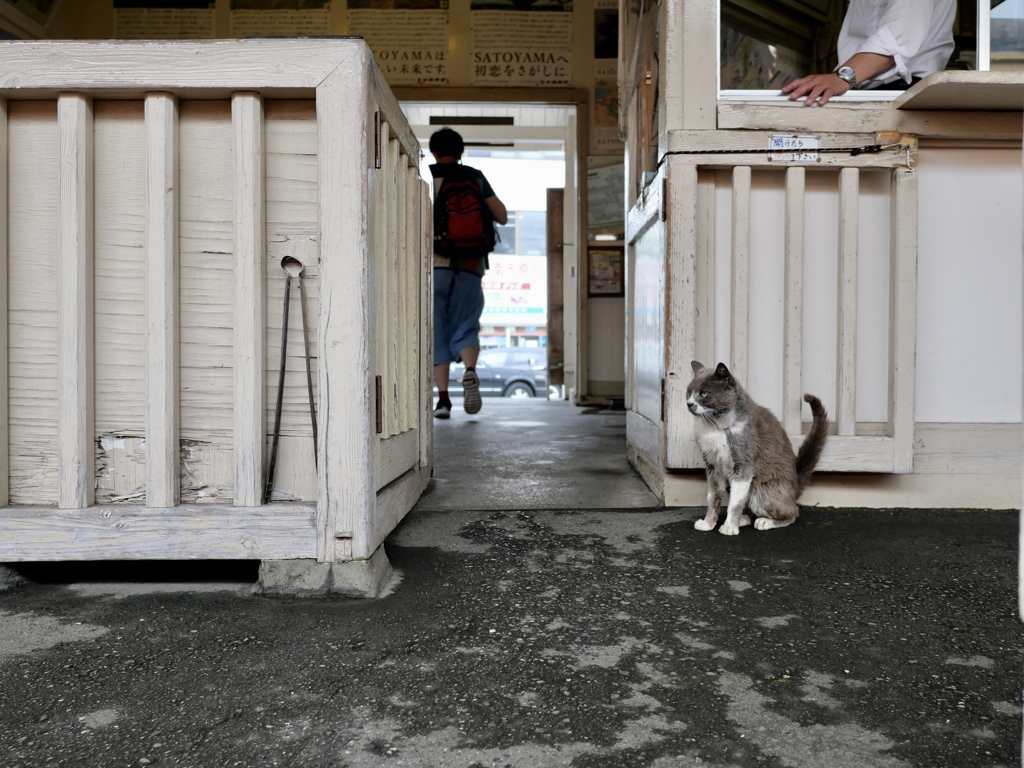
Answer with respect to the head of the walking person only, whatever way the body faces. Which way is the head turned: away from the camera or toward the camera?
away from the camera

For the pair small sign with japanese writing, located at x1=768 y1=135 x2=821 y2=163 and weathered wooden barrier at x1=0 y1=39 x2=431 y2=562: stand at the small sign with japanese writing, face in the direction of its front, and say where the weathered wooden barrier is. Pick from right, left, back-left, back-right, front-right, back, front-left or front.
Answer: front-right

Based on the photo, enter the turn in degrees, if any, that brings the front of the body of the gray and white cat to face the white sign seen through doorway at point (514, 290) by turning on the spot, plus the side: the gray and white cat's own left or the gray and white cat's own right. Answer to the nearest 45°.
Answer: approximately 135° to the gray and white cat's own right

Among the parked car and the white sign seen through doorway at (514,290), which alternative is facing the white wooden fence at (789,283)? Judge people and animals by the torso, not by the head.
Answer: the white sign seen through doorway

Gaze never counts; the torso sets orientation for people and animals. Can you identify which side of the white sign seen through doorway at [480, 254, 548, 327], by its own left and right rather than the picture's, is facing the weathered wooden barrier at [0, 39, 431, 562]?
front

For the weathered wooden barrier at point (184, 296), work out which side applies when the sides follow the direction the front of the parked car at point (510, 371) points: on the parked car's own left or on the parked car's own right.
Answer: on the parked car's own left

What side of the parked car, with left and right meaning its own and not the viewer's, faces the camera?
left

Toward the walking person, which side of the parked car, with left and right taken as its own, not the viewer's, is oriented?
left

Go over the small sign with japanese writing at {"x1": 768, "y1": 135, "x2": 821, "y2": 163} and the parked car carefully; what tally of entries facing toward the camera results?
1

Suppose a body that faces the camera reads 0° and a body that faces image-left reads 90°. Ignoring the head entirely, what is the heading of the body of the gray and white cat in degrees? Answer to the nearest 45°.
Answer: approximately 45°

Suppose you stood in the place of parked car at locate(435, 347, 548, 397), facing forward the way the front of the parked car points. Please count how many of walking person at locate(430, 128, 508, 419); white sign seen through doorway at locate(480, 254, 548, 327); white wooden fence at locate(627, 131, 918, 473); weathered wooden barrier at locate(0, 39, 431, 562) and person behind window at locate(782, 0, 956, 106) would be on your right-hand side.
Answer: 1

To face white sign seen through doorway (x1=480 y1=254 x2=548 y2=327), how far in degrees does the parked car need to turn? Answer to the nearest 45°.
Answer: approximately 90° to its right

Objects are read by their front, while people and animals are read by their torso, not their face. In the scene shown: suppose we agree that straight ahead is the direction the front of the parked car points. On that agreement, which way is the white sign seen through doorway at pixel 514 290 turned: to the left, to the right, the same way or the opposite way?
to the left
